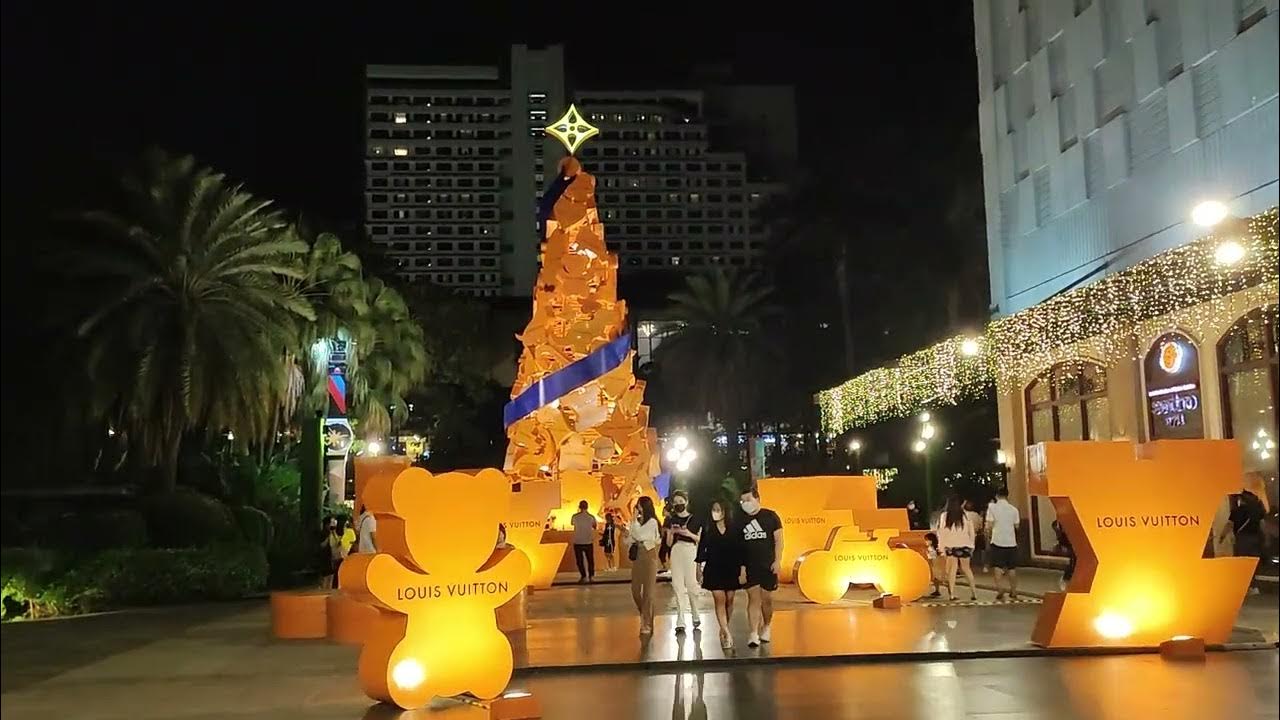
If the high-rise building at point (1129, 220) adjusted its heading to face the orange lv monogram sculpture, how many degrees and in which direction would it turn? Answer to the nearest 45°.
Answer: approximately 45° to its left

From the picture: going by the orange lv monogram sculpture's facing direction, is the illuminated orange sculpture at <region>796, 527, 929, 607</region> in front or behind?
behind

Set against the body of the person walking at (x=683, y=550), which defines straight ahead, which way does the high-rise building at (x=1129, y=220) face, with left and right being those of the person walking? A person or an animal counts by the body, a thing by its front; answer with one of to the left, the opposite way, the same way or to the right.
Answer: to the right
